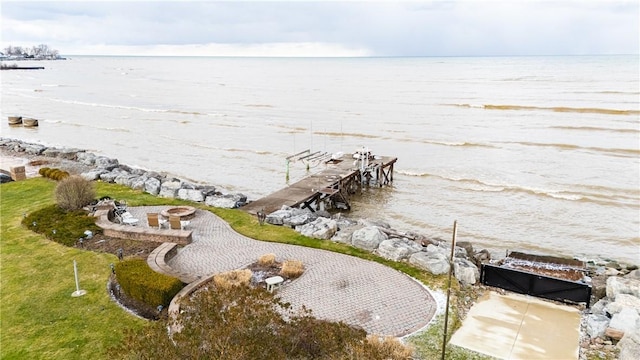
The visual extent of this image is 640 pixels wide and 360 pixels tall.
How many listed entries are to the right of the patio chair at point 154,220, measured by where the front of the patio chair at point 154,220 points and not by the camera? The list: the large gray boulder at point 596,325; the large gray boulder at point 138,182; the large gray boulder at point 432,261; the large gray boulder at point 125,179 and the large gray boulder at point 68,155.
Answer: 2

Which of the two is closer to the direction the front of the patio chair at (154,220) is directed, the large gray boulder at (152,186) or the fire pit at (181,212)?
the fire pit

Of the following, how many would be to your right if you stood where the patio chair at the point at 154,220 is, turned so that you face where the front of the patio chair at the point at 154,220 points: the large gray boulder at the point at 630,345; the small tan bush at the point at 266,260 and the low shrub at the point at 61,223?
2

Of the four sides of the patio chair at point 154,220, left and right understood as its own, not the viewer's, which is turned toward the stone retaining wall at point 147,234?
back

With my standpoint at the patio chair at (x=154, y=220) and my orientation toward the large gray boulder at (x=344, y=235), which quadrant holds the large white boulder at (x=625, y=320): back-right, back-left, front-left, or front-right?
front-right

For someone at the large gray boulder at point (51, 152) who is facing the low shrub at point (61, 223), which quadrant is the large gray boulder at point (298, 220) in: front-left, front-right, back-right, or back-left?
front-left

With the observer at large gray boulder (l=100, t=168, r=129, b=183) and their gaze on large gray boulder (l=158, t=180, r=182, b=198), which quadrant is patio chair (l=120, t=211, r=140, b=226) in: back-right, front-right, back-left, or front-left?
front-right

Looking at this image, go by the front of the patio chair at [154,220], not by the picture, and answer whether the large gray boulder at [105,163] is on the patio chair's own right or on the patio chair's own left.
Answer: on the patio chair's own left

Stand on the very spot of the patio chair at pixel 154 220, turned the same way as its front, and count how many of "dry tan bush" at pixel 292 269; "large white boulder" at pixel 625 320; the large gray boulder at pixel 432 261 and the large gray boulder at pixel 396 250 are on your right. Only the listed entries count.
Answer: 4

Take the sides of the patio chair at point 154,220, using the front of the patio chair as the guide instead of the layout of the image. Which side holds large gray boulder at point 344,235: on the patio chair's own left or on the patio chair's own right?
on the patio chair's own right

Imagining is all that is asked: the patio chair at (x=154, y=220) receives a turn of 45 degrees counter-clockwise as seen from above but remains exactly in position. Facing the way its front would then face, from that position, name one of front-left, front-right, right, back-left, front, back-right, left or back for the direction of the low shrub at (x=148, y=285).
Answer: back

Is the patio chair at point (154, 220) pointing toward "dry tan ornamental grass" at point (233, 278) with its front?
no

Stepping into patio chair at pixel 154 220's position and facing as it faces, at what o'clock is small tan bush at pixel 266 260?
The small tan bush is roughly at 3 o'clock from the patio chair.

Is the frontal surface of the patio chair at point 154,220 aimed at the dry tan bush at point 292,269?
no

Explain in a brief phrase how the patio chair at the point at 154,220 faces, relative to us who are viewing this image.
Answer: facing away from the viewer and to the right of the viewer

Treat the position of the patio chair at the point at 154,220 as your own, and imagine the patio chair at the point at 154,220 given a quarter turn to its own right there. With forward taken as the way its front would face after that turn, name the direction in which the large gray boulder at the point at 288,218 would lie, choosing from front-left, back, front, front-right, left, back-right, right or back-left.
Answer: front-left

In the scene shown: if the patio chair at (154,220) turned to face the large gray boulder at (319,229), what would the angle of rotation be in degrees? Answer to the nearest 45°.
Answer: approximately 45° to its right

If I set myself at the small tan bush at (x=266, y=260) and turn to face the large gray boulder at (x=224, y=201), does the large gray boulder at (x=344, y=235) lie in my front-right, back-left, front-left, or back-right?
front-right

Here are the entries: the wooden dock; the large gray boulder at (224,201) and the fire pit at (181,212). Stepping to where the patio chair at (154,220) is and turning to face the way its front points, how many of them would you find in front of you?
3

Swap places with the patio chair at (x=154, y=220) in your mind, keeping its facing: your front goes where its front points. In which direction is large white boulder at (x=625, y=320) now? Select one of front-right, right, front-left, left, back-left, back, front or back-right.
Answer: right
